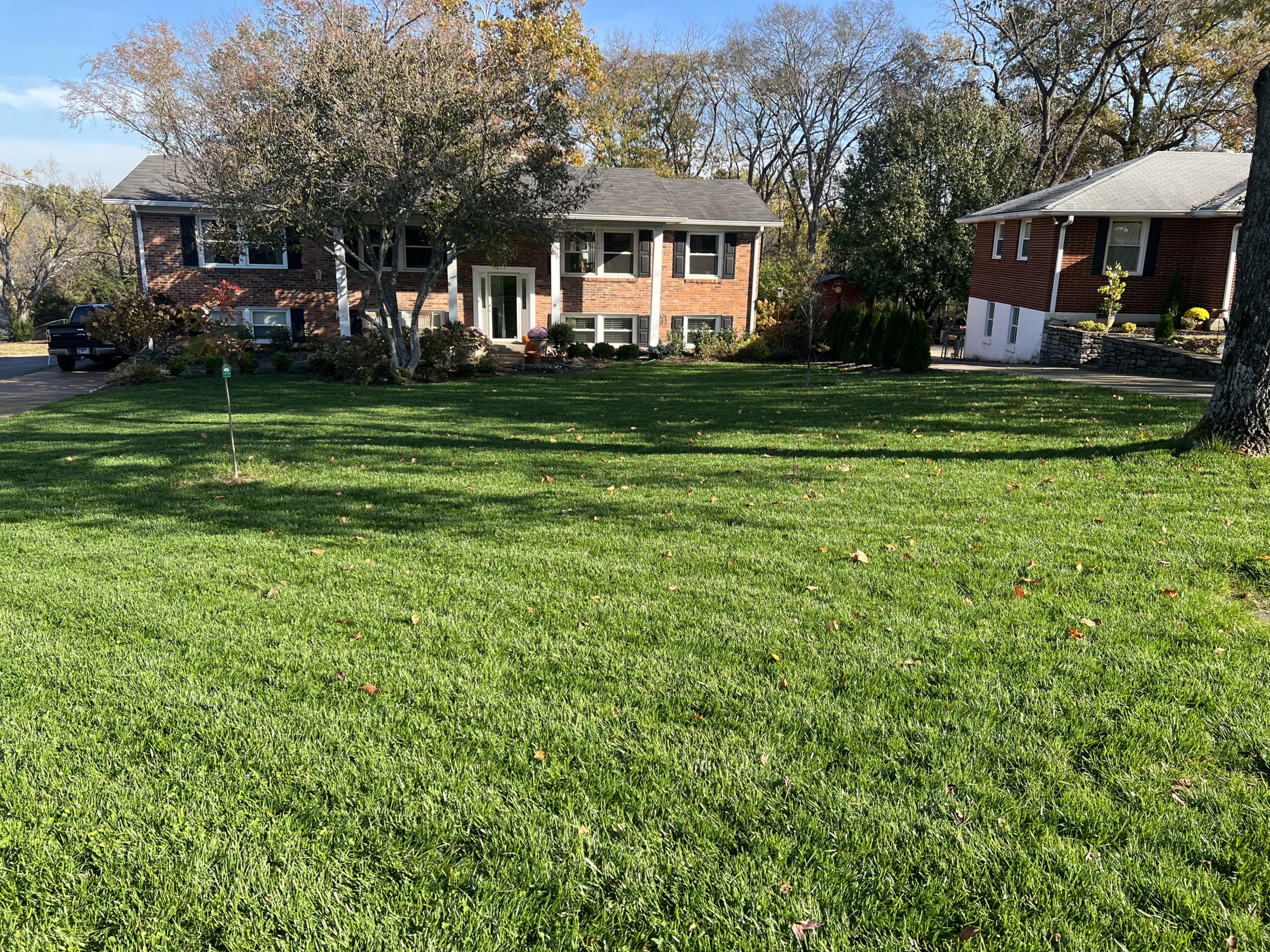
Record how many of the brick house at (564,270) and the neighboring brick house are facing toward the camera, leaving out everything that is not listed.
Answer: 2

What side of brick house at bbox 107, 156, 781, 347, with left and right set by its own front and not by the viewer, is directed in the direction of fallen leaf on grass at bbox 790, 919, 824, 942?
front

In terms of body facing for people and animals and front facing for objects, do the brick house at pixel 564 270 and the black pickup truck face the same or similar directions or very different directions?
very different directions

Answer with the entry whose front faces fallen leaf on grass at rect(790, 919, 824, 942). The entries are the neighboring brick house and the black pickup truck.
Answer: the neighboring brick house

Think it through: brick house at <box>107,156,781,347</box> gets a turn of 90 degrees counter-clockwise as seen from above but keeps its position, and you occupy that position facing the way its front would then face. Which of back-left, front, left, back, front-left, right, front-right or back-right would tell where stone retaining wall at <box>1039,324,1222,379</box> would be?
front-right

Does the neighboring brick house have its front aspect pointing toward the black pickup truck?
no

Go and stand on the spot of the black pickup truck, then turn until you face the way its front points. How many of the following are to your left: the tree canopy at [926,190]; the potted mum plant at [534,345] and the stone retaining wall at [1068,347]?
0

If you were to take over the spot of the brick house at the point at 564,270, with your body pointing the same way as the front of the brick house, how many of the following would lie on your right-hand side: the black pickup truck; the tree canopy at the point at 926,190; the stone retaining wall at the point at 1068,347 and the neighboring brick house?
1

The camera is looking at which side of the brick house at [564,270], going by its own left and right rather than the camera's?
front

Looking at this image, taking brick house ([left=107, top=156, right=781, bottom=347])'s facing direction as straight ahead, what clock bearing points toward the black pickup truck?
The black pickup truck is roughly at 3 o'clock from the brick house.

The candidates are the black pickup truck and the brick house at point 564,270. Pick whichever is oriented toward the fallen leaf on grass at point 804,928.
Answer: the brick house

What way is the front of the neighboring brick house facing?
toward the camera

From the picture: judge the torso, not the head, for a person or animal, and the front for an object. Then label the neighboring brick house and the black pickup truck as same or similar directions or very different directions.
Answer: very different directions

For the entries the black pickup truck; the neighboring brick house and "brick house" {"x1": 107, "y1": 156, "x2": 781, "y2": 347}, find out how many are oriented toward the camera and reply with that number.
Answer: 2

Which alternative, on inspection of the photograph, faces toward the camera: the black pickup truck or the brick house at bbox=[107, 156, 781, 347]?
the brick house
